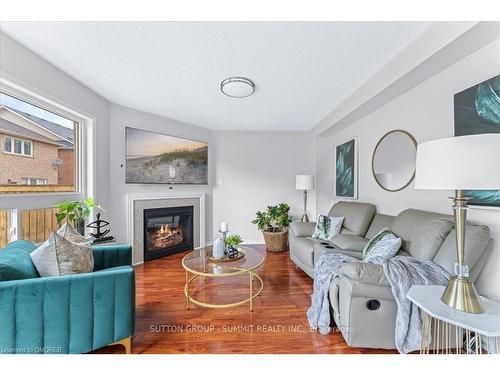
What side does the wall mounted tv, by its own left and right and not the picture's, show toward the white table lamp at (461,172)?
front

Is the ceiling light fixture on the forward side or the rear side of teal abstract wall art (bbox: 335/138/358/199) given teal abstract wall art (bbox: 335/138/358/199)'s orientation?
on the forward side

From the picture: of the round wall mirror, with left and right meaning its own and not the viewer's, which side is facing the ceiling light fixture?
front

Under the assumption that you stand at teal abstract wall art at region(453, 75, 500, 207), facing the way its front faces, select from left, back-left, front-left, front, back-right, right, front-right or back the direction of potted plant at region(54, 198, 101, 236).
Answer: front

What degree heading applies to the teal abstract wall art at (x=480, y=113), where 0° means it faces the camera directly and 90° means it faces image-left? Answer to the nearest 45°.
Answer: approximately 45°

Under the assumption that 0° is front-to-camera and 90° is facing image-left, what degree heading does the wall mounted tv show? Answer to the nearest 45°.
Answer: approximately 315°

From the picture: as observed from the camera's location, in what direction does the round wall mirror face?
facing the viewer and to the left of the viewer

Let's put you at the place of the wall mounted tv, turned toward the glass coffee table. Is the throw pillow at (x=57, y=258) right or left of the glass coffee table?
right

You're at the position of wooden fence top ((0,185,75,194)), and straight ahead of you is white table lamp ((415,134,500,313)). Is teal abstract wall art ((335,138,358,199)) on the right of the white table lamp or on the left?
left

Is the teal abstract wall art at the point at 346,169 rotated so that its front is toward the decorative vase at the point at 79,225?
yes

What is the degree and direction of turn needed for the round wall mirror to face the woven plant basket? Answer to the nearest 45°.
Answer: approximately 45° to its right

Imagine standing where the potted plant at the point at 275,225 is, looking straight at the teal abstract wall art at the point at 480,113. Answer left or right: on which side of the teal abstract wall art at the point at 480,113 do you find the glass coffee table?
right

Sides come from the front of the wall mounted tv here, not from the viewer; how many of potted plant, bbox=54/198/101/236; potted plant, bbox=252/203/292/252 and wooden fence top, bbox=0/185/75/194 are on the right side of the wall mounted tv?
2

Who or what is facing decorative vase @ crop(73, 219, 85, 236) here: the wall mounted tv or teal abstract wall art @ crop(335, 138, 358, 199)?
the teal abstract wall art
